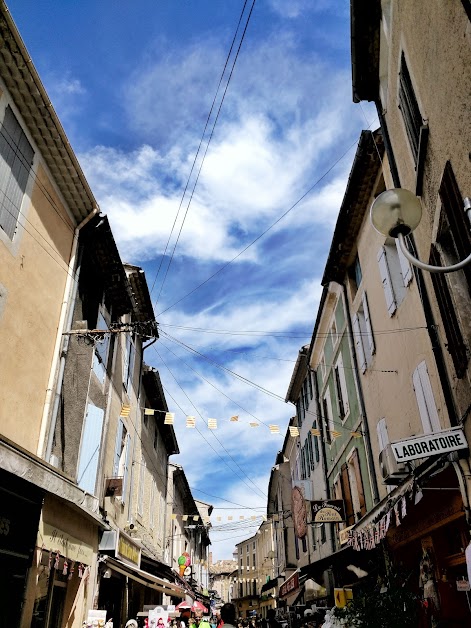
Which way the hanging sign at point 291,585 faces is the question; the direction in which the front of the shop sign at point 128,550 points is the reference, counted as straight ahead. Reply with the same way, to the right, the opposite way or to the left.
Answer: the opposite way

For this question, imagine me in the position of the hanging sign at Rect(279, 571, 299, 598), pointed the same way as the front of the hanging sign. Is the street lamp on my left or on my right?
on my left

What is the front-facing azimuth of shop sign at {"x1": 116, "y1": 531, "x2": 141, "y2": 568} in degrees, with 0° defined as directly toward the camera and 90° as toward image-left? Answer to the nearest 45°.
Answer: approximately 315°

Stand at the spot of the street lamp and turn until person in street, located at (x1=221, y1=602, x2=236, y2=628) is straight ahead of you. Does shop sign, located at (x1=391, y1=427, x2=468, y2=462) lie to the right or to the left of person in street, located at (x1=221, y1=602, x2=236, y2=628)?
right

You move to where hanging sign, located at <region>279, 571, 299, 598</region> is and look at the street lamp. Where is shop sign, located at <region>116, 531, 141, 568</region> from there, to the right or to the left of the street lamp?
right

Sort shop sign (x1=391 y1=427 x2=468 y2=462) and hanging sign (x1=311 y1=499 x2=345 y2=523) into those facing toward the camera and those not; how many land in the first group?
2

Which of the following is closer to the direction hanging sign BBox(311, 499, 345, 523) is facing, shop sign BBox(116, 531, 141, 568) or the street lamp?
the street lamp

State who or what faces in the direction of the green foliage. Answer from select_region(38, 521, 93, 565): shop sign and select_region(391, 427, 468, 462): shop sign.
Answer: select_region(38, 521, 93, 565): shop sign

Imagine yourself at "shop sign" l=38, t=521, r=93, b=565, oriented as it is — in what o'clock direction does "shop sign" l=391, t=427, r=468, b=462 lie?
"shop sign" l=391, t=427, r=468, b=462 is roughly at 12 o'clock from "shop sign" l=38, t=521, r=93, b=565.

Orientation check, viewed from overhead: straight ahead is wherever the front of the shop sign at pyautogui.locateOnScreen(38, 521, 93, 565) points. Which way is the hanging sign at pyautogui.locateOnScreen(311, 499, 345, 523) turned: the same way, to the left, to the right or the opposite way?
to the right
